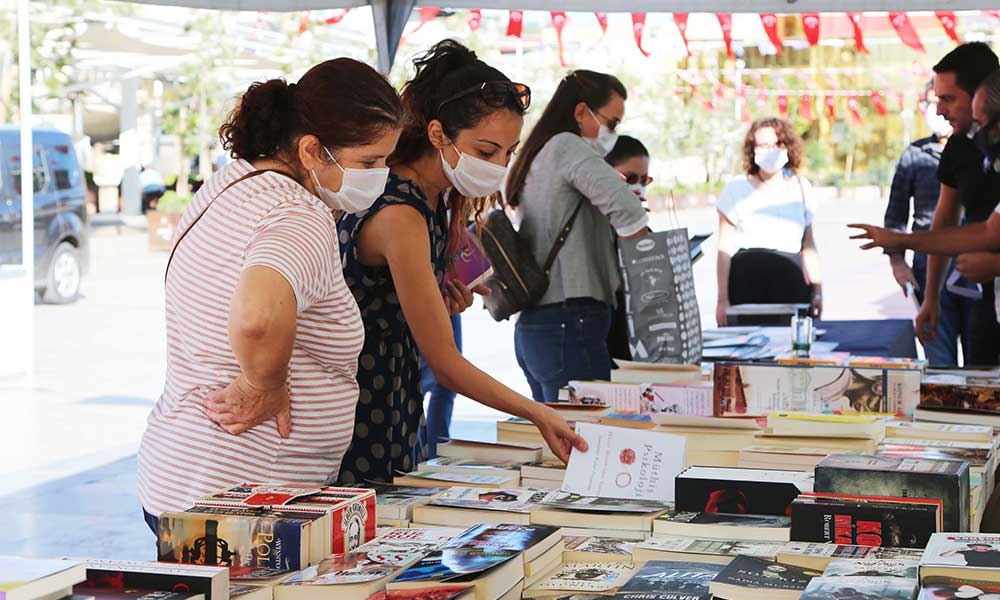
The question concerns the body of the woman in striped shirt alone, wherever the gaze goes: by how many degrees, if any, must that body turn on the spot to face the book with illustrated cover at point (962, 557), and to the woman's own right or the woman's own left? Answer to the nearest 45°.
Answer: approximately 45° to the woman's own right

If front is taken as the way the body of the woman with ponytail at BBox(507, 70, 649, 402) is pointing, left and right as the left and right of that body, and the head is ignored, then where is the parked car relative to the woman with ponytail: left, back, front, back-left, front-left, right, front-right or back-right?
back-left

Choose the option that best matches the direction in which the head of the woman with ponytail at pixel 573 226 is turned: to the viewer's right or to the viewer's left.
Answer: to the viewer's right

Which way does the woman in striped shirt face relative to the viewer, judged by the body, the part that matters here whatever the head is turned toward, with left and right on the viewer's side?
facing to the right of the viewer

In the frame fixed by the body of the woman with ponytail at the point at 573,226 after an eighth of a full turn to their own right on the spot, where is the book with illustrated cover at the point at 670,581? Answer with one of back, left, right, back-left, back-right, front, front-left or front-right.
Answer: front-right

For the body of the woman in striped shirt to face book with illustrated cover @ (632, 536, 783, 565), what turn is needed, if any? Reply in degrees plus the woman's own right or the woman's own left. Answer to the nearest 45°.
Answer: approximately 45° to the woman's own right

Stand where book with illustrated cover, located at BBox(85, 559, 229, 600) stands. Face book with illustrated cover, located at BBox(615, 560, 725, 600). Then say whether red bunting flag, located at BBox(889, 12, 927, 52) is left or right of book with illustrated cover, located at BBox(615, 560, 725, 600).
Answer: left

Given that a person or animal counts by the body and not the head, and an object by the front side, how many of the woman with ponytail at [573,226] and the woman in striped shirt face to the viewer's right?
2

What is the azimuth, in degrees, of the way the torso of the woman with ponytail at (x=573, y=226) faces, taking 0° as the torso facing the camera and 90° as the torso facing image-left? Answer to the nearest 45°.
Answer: approximately 270°

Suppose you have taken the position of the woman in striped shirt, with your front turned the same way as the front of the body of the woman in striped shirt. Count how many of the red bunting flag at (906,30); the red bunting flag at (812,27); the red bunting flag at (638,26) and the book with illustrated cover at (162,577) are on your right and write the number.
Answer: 1

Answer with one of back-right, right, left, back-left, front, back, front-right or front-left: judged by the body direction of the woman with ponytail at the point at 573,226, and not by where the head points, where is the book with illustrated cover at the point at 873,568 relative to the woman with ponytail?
right

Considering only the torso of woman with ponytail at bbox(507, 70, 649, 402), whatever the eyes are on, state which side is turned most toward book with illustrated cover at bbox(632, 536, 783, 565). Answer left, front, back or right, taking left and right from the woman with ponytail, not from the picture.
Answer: right
